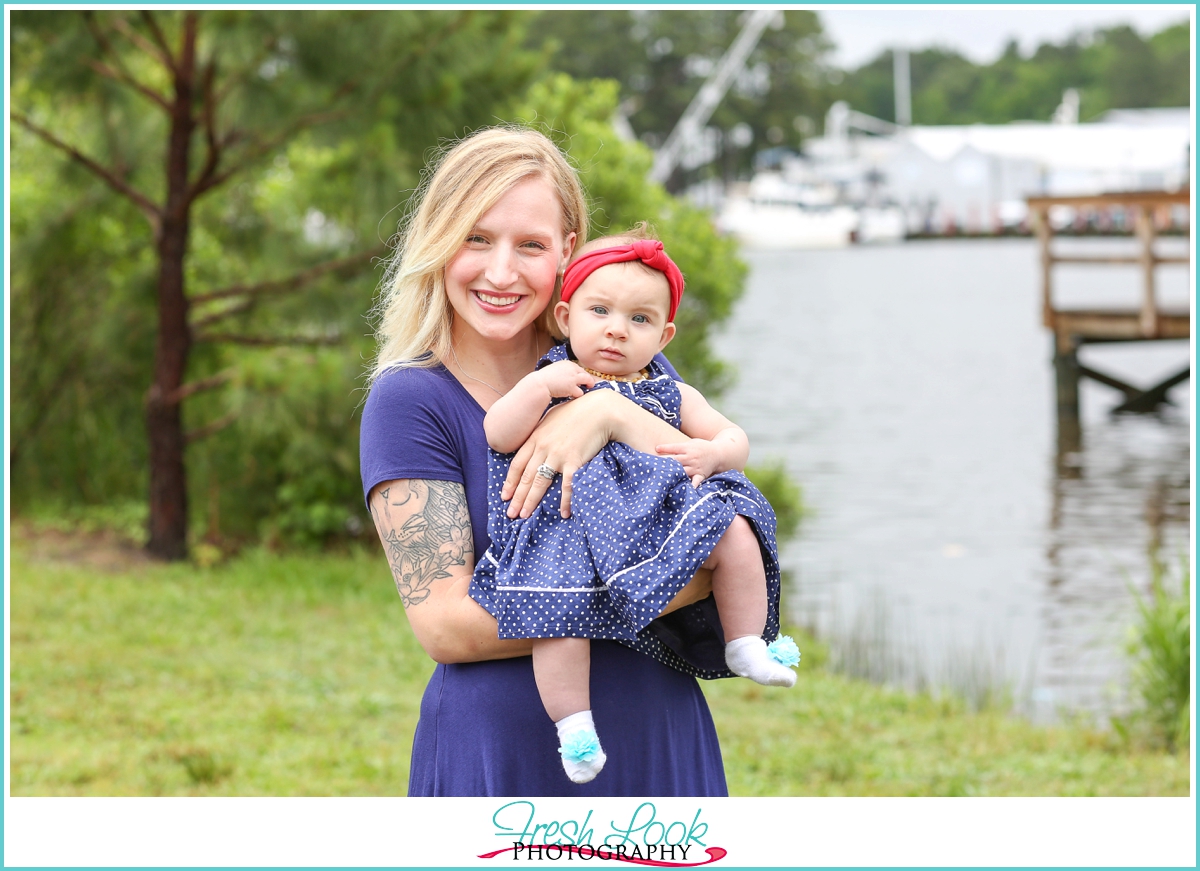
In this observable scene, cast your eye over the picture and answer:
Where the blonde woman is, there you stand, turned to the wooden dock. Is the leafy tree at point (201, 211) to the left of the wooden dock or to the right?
left

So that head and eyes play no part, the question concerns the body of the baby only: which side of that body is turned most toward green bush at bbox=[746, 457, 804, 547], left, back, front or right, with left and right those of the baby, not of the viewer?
back

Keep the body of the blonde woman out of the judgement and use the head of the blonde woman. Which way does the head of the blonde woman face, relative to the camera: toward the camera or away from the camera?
toward the camera

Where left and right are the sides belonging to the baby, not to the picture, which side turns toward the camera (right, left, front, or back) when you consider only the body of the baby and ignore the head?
front

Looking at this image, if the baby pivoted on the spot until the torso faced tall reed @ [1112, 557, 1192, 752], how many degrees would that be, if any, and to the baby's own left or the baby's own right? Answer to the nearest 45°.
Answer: approximately 135° to the baby's own left

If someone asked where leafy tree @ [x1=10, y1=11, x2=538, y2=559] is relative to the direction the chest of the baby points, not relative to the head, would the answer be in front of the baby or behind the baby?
behind

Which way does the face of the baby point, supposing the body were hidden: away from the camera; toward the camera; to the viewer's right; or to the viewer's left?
toward the camera

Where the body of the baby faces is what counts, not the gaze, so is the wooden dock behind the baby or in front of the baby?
behind
